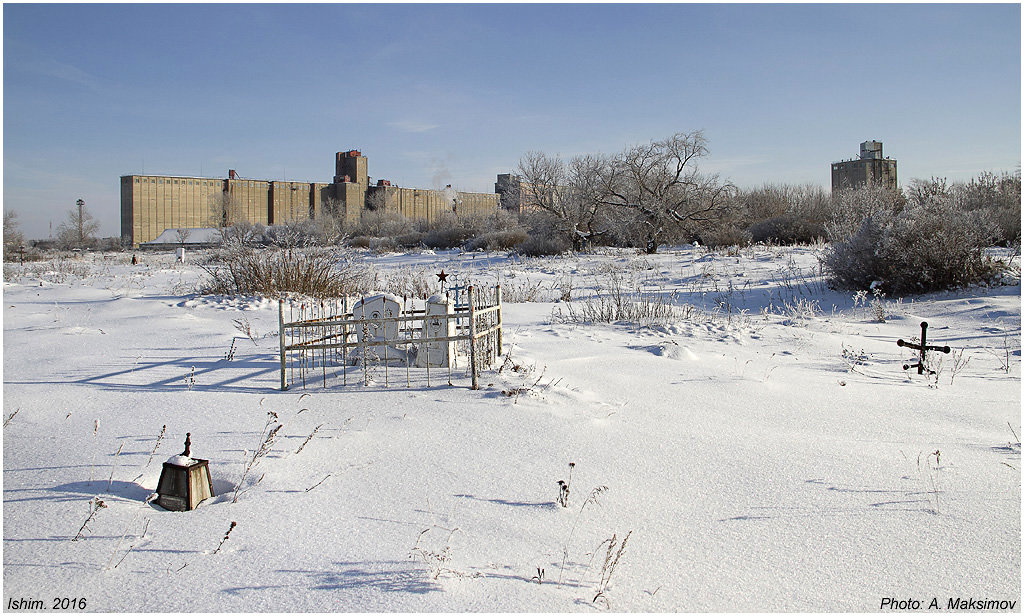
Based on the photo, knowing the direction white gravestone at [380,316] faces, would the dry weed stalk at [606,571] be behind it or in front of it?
in front

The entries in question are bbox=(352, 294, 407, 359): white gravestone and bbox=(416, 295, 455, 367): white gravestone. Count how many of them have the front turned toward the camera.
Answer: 2

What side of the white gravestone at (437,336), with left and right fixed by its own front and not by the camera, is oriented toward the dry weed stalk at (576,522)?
front

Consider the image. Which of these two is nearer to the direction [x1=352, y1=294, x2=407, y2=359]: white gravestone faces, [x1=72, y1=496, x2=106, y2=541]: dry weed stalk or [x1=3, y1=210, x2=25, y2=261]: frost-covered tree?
the dry weed stalk

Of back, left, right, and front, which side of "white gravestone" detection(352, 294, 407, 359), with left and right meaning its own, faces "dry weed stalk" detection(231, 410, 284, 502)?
front

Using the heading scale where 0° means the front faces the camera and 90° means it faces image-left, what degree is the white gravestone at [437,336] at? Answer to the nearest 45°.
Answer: approximately 0°

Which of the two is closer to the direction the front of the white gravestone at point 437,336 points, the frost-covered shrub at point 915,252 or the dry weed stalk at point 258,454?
the dry weed stalk

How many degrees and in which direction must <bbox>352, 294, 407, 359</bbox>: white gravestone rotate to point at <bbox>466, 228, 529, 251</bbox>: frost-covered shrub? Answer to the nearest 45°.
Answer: approximately 180°

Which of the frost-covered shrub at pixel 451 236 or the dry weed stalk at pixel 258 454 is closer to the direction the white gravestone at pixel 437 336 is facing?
the dry weed stalk

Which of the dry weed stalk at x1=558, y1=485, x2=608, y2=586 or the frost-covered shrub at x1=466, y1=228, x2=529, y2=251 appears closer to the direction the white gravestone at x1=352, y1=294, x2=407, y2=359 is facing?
the dry weed stalk

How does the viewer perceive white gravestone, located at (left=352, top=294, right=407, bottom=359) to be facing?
facing the viewer
